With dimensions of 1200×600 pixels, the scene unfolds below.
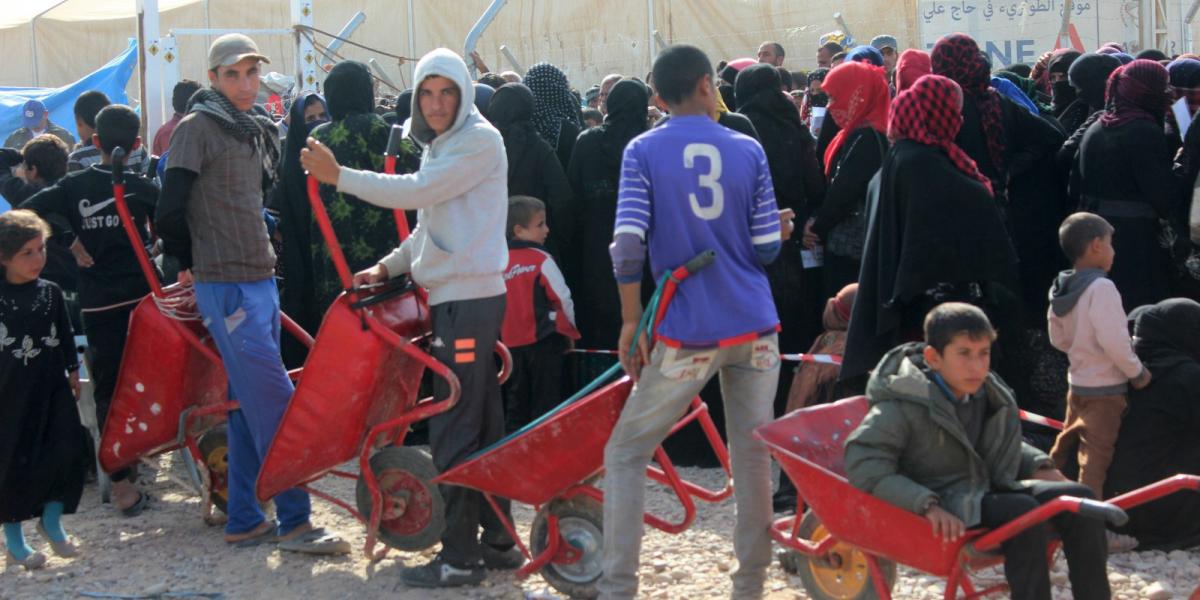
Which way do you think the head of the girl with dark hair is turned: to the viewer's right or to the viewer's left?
to the viewer's right

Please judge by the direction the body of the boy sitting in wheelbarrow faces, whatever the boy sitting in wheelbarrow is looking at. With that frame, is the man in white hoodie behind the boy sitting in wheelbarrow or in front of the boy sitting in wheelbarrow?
behind

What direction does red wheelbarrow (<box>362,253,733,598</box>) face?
to the viewer's left

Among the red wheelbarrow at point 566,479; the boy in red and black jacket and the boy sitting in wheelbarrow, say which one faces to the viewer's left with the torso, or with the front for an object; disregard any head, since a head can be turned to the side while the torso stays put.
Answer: the red wheelbarrow

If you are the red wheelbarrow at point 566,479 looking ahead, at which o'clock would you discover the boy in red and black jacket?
The boy in red and black jacket is roughly at 3 o'clock from the red wheelbarrow.

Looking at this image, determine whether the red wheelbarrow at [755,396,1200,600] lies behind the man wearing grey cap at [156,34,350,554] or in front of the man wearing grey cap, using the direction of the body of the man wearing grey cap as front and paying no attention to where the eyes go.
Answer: in front

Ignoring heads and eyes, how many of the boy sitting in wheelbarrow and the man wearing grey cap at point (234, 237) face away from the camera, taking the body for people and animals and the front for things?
0

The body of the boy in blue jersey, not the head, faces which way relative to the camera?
away from the camera
